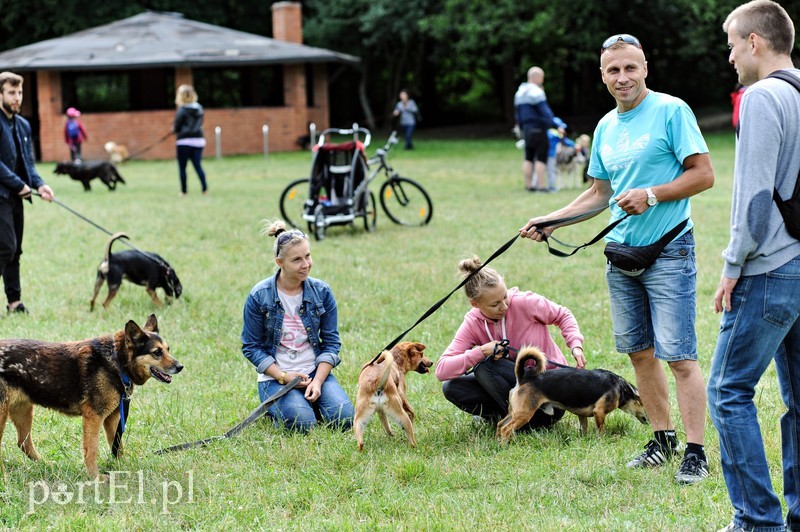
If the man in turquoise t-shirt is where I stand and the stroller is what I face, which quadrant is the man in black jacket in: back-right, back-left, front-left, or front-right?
front-left

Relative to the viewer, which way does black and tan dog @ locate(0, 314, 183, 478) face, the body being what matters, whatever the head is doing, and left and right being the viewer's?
facing to the right of the viewer

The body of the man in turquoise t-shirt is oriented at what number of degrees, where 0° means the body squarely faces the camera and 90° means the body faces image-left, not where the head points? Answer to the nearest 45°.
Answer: approximately 45°

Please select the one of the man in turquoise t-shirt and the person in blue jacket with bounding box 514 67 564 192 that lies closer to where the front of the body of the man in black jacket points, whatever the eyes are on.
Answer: the man in turquoise t-shirt

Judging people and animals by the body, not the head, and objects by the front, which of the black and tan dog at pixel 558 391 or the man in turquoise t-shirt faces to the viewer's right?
the black and tan dog

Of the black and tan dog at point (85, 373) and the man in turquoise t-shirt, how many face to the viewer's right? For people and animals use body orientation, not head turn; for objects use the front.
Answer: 1

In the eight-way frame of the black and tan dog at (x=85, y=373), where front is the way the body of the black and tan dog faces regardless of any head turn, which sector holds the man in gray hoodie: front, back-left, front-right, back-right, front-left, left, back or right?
front-right

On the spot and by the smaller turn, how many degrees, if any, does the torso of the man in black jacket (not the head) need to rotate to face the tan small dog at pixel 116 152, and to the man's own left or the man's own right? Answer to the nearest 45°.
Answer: approximately 135° to the man's own left

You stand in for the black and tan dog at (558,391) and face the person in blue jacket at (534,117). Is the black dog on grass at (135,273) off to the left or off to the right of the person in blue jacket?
left

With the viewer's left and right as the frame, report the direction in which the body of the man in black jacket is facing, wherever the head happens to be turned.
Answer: facing the viewer and to the right of the viewer

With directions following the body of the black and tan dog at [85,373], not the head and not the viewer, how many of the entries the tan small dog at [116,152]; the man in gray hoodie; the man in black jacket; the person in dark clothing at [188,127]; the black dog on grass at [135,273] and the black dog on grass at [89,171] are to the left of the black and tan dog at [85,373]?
5

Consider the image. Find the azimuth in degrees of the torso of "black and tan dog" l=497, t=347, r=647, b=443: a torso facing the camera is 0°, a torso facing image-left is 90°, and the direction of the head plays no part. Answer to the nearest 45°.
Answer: approximately 270°

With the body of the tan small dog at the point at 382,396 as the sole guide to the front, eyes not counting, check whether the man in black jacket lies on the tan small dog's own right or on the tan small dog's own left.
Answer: on the tan small dog's own left

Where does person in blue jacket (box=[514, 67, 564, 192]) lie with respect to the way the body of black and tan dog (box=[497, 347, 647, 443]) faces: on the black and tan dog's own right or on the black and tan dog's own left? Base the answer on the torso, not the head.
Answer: on the black and tan dog's own left

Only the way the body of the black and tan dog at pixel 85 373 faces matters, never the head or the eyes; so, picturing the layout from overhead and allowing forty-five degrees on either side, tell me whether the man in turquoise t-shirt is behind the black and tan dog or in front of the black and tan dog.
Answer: in front

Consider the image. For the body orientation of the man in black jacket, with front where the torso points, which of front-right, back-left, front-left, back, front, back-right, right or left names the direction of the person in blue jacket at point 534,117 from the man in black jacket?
left

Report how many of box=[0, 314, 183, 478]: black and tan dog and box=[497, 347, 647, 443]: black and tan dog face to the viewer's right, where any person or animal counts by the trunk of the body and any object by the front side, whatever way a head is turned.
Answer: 2

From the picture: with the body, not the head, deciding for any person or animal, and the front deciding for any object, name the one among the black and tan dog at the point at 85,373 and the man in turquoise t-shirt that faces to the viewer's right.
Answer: the black and tan dog

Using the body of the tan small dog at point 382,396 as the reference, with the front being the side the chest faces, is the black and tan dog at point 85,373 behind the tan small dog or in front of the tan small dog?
behind

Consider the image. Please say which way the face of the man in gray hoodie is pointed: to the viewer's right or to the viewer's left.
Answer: to the viewer's left

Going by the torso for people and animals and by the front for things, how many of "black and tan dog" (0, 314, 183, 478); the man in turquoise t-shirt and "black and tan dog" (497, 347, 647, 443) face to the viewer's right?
2
